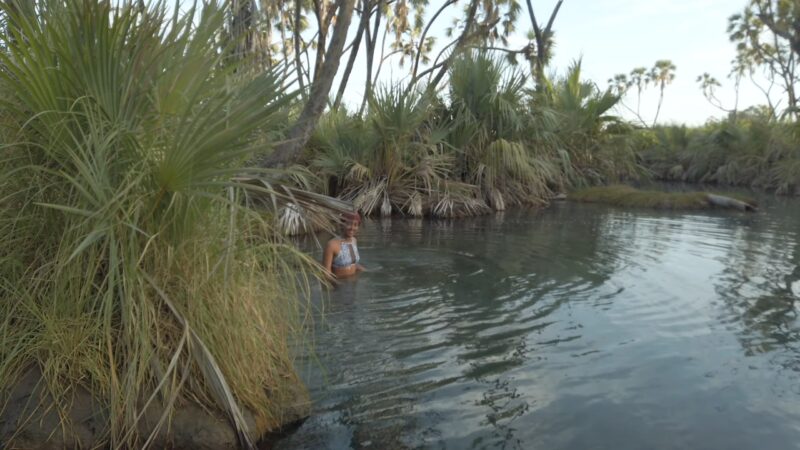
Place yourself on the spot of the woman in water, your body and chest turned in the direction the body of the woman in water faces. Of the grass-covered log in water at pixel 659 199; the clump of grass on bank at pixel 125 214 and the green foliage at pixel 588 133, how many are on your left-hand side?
2

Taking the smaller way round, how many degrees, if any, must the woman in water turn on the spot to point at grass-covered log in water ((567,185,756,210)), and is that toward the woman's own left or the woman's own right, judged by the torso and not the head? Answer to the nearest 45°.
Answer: approximately 90° to the woman's own left

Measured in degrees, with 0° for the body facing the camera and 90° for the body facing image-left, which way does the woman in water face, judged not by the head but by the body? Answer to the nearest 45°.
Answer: approximately 315°

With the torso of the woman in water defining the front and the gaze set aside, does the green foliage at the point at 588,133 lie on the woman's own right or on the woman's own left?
on the woman's own left

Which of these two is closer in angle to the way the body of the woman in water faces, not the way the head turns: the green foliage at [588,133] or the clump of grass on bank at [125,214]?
the clump of grass on bank

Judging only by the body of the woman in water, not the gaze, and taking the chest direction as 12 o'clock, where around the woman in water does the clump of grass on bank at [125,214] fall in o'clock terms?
The clump of grass on bank is roughly at 2 o'clock from the woman in water.
